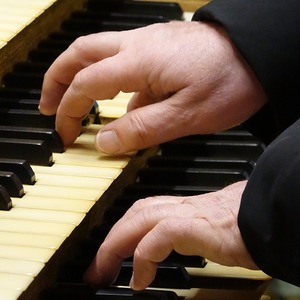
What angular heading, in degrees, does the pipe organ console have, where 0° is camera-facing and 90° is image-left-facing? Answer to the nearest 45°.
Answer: approximately 315°
